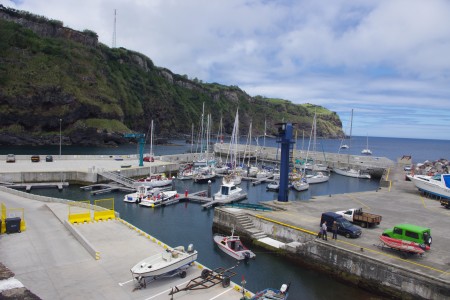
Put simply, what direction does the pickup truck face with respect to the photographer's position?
facing away from the viewer and to the left of the viewer

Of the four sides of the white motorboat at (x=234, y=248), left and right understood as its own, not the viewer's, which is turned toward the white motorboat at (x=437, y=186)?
right

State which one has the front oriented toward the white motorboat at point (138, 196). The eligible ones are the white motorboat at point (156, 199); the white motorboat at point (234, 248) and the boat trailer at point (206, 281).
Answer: the white motorboat at point (234, 248)

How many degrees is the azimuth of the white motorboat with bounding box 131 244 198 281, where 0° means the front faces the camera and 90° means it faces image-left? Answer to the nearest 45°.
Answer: approximately 45°

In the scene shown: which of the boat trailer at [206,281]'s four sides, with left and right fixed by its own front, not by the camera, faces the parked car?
back

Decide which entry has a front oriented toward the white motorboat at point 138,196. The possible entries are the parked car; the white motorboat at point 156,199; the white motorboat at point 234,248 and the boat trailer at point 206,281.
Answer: the white motorboat at point 234,248

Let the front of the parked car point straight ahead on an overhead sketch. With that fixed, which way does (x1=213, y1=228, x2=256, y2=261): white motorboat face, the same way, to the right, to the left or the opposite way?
the opposite way

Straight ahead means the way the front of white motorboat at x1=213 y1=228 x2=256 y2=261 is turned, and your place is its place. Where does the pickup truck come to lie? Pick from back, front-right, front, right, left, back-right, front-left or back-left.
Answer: back-right

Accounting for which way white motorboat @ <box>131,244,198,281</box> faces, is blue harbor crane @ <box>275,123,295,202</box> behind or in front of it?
behind

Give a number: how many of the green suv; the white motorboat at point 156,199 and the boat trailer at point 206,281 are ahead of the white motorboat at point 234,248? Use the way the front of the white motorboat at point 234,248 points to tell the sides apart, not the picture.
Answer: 1

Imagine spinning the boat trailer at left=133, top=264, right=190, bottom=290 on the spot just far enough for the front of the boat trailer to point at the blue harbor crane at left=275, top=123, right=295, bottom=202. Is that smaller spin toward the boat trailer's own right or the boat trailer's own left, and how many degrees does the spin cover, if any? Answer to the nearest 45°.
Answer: approximately 180°

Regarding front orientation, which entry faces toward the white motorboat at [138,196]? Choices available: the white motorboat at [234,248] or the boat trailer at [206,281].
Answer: the white motorboat at [234,248]
